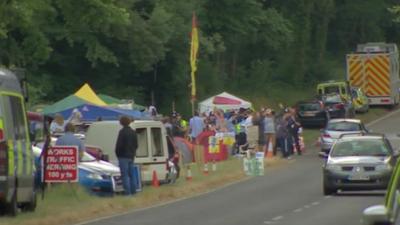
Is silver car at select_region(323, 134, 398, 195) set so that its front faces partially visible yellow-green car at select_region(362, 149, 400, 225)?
yes

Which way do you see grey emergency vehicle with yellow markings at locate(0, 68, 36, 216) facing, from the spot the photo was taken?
facing away from the viewer and to the right of the viewer

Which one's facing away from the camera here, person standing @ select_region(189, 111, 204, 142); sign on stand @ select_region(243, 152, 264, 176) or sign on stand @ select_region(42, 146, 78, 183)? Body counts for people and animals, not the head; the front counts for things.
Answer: the person standing

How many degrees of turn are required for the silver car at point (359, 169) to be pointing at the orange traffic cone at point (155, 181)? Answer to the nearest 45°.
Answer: approximately 90° to its right

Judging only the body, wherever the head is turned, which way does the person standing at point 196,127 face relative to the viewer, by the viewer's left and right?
facing away from the viewer

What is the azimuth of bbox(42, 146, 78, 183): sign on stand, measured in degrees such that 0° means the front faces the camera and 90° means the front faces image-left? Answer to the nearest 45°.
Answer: approximately 0°

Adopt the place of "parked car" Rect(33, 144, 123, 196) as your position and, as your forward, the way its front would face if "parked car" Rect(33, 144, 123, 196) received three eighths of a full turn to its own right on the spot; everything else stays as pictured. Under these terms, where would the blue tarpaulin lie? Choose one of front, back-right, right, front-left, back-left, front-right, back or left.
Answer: right

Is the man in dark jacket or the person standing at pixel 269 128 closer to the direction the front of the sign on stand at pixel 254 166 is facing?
the man in dark jacket

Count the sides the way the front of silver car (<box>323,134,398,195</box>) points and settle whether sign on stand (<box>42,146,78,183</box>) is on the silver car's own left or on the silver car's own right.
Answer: on the silver car's own right

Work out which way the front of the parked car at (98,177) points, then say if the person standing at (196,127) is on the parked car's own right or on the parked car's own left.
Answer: on the parked car's own left
